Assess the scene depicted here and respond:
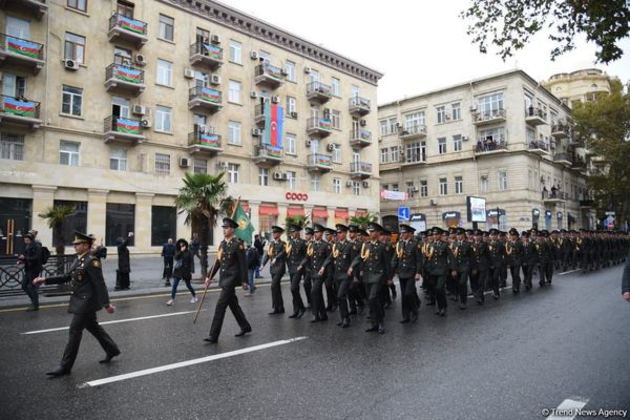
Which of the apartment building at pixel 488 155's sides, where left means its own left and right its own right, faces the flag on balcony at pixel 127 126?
front

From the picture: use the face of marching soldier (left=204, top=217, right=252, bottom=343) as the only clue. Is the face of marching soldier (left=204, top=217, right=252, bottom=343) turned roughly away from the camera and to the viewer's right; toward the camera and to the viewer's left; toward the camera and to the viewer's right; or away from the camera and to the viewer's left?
toward the camera and to the viewer's left

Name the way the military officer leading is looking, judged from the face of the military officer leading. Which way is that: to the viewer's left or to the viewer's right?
to the viewer's left

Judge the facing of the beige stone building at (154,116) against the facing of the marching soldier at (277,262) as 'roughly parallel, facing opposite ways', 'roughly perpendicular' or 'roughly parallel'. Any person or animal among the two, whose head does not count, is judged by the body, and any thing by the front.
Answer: roughly perpendicular

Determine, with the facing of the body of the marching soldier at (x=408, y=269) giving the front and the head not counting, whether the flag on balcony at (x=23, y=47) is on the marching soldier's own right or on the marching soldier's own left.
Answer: on the marching soldier's own right

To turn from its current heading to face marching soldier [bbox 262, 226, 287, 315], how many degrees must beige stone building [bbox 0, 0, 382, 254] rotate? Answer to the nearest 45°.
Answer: approximately 45° to its right

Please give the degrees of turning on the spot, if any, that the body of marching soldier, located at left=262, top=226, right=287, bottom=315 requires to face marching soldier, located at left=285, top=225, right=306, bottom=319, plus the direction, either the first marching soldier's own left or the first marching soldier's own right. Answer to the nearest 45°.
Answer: approximately 90° to the first marching soldier's own left

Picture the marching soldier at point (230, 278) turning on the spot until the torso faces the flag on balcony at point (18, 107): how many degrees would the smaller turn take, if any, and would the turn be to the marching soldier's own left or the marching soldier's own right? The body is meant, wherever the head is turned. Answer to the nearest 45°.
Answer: approximately 90° to the marching soldier's own right

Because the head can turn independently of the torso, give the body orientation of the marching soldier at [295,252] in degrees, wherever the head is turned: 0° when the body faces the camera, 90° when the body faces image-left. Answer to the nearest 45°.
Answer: approximately 45°

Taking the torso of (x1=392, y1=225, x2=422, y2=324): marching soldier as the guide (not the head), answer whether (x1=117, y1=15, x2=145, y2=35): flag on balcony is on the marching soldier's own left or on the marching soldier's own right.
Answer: on the marching soldier's own right

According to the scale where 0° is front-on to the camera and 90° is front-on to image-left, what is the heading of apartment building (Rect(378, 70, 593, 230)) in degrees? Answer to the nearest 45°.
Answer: approximately 45°
